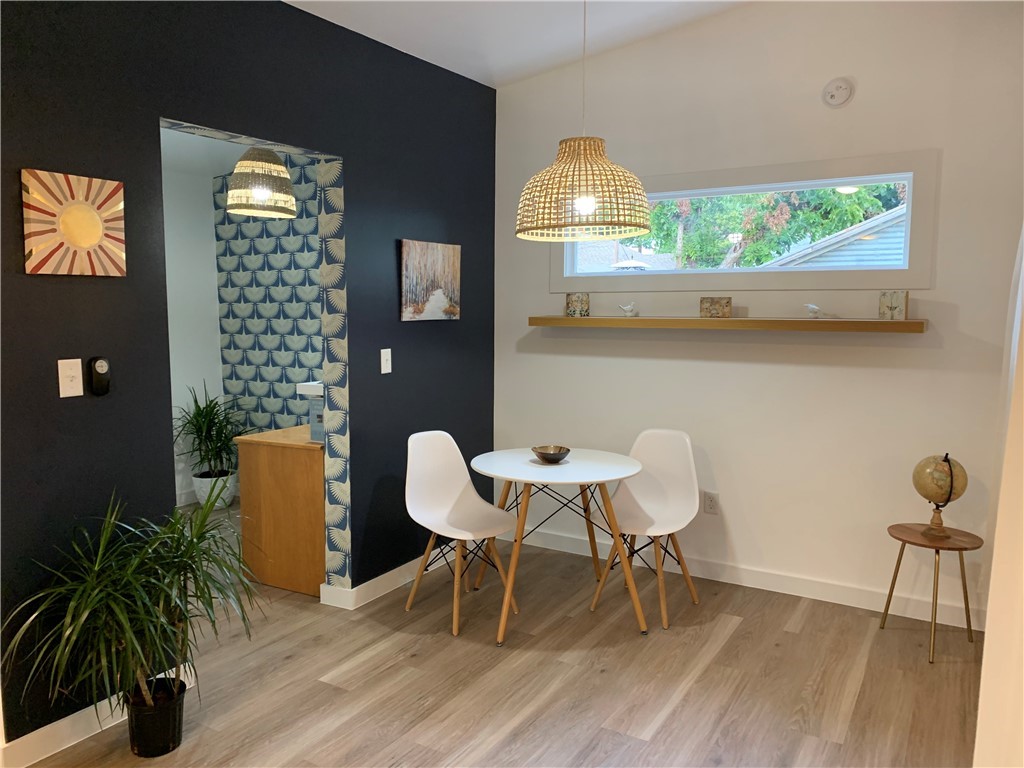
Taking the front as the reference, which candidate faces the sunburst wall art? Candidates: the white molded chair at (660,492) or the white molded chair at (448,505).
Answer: the white molded chair at (660,492)

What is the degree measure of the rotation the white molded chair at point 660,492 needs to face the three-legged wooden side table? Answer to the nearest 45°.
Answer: approximately 135° to its left

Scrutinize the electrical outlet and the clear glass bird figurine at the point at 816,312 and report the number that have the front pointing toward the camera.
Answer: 1

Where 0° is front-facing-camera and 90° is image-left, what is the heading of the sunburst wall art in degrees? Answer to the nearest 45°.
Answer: approximately 315°

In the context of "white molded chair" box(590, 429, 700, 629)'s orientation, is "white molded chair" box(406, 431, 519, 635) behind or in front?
in front

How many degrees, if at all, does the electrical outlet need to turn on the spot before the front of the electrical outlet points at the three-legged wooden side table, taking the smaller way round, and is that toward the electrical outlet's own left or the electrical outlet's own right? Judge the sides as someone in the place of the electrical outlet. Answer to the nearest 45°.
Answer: approximately 45° to the electrical outlet's own left

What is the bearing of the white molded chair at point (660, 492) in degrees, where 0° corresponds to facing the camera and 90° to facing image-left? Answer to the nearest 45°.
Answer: approximately 45°

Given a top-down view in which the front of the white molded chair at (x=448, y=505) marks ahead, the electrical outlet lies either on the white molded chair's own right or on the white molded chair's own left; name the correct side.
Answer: on the white molded chair's own left

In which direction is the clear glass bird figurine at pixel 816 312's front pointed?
to the viewer's left

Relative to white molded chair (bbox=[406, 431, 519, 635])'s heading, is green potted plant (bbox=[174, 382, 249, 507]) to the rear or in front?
to the rear

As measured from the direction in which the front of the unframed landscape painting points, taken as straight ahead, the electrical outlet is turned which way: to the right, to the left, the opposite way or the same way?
to the right
